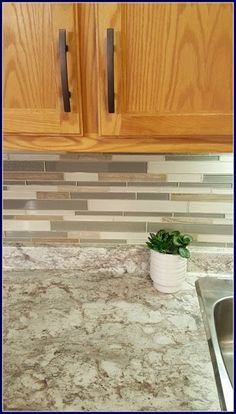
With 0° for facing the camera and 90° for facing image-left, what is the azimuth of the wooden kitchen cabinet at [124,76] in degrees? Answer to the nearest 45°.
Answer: approximately 0°
